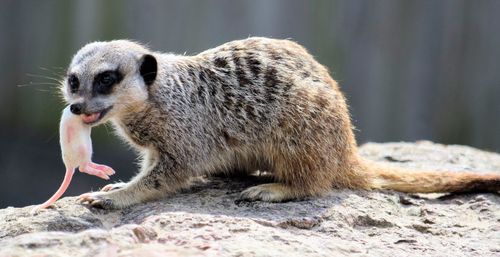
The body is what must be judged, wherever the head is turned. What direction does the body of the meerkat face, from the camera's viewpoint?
to the viewer's left
